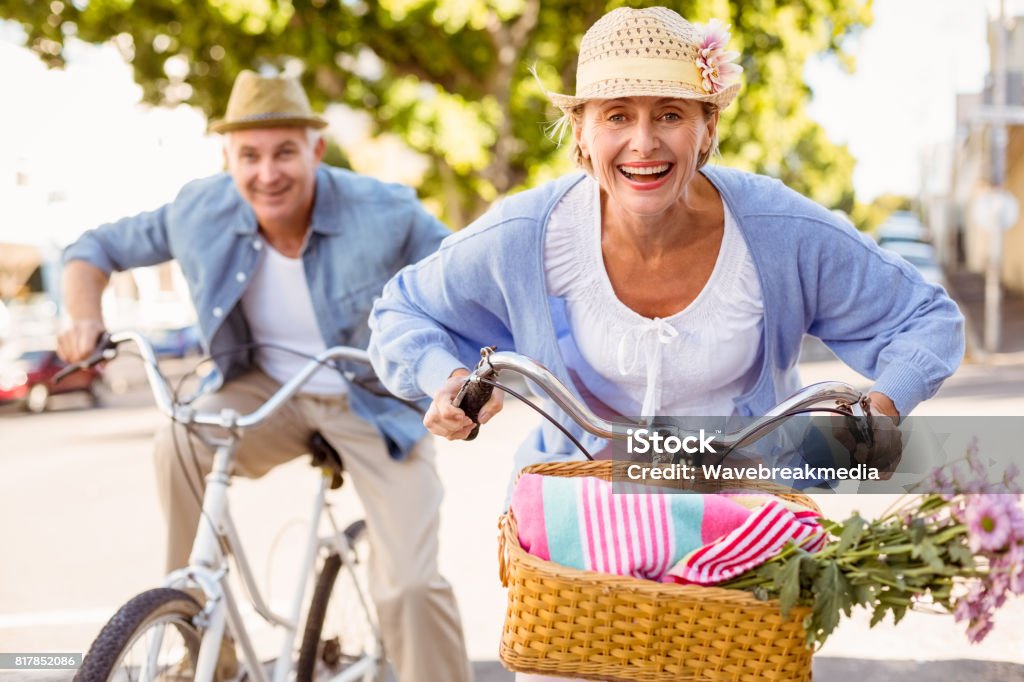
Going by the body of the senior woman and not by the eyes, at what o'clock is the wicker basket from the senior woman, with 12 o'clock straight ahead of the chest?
The wicker basket is roughly at 12 o'clock from the senior woman.

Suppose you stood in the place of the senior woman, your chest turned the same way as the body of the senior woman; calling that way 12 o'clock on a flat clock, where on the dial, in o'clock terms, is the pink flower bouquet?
The pink flower bouquet is roughly at 11 o'clock from the senior woman.

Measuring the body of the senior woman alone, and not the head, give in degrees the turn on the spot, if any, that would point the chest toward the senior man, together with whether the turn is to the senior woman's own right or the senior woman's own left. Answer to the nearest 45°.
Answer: approximately 135° to the senior woman's own right

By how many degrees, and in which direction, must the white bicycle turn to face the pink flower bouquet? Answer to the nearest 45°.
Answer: approximately 90° to its left

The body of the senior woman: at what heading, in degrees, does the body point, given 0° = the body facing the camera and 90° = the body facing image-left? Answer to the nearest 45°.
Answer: approximately 0°

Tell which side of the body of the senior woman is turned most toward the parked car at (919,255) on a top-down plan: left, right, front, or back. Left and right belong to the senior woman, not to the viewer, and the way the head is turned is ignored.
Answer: back

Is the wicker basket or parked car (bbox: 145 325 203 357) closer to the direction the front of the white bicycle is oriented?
the wicker basket

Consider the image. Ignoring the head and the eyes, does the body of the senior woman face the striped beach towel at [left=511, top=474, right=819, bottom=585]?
yes

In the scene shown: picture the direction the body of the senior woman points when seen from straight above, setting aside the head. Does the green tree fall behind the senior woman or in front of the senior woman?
behind
